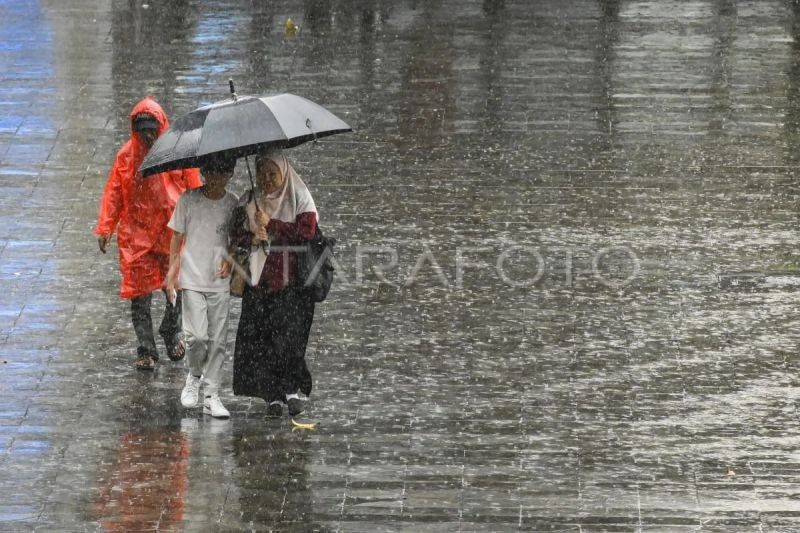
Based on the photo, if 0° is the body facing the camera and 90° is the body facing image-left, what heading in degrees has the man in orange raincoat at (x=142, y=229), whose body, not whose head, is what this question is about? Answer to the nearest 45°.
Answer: approximately 0°

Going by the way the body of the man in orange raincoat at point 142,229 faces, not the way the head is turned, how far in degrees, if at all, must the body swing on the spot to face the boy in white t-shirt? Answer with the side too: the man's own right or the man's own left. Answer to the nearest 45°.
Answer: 0° — they already face them

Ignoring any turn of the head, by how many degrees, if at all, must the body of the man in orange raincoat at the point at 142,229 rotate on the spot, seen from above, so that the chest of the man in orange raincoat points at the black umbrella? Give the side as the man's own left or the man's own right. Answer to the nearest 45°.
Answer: approximately 45° to the man's own left
